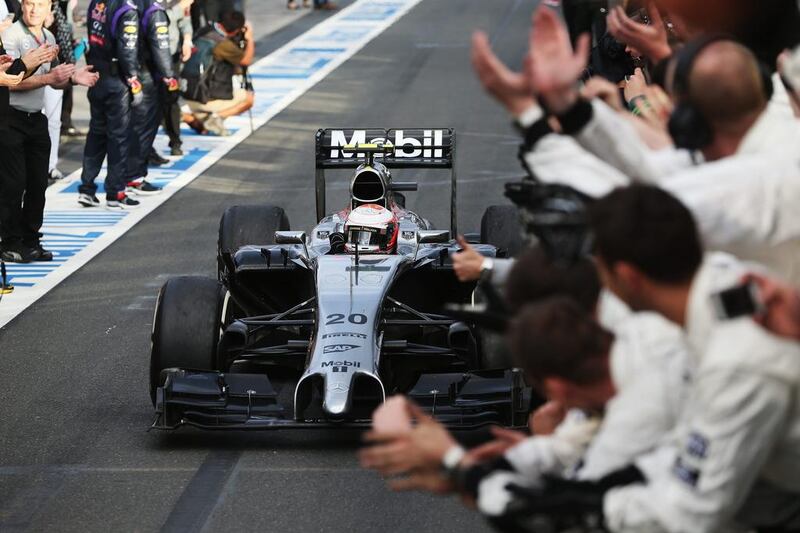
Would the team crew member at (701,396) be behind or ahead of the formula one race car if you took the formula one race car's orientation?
ahead

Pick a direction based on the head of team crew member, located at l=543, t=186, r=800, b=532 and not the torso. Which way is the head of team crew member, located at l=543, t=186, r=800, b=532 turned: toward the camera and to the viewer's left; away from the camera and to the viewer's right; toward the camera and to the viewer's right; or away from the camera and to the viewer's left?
away from the camera and to the viewer's left

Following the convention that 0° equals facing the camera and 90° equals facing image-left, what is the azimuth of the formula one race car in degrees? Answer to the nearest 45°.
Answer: approximately 0°

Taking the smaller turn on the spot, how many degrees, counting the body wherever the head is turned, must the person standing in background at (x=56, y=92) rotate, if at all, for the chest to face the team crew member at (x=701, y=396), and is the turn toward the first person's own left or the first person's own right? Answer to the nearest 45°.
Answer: approximately 45° to the first person's own right

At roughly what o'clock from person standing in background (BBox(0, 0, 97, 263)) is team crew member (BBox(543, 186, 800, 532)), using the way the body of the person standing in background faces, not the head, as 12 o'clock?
The team crew member is roughly at 1 o'clock from the person standing in background.

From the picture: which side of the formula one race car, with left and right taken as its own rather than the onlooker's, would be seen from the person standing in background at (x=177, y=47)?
back

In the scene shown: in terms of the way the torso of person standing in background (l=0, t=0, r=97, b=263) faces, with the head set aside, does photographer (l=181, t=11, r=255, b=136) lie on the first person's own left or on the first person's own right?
on the first person's own left

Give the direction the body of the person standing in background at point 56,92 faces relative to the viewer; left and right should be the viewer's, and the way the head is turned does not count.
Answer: facing the viewer and to the right of the viewer

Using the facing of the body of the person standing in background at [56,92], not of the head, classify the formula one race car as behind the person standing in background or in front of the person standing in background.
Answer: in front

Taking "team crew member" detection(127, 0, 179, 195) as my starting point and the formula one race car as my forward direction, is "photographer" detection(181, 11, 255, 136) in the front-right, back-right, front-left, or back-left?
back-left

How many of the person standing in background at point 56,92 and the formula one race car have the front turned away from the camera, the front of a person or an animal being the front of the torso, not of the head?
0
